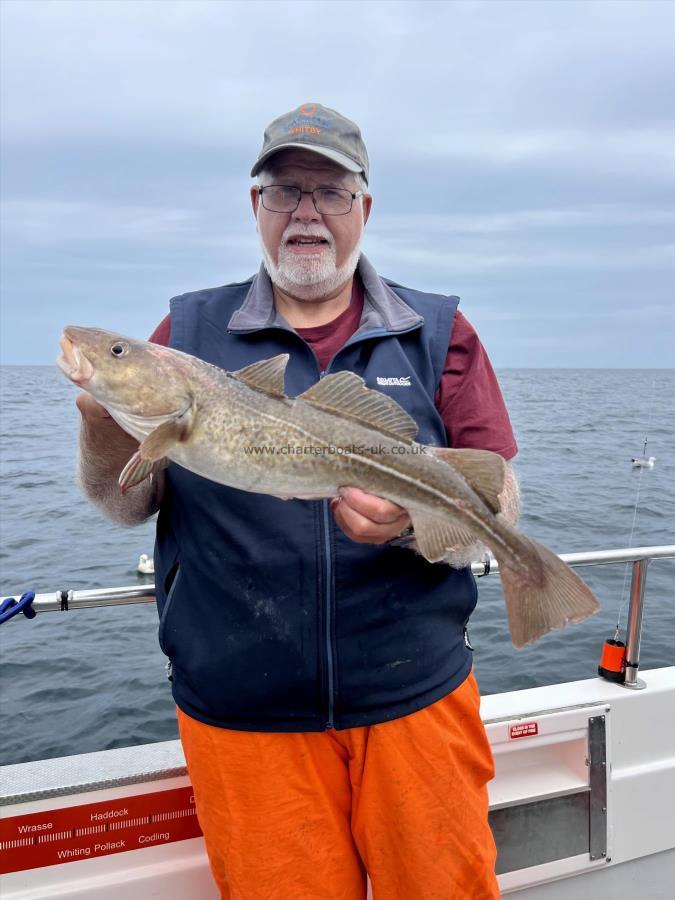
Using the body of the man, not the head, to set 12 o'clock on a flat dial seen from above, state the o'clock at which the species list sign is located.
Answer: The species list sign is roughly at 4 o'clock from the man.

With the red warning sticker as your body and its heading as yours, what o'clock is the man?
The man is roughly at 1 o'clock from the red warning sticker.

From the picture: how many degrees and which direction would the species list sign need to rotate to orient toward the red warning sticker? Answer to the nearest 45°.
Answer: approximately 90° to its left

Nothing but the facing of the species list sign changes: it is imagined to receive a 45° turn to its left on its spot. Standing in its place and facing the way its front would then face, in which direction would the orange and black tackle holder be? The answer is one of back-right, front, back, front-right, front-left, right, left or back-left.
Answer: front-left

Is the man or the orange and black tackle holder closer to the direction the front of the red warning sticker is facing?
the man

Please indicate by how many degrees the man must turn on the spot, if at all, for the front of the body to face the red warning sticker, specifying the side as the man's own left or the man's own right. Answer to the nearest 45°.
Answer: approximately 135° to the man's own left

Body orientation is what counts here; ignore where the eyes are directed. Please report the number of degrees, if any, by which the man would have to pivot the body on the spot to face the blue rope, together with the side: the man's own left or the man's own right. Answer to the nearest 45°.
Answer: approximately 90° to the man's own right

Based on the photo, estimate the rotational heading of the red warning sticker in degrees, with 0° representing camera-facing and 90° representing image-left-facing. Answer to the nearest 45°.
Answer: approximately 0°

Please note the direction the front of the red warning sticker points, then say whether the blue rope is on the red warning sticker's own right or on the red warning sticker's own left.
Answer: on the red warning sticker's own right

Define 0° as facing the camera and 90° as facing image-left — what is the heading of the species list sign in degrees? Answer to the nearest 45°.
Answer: approximately 0°
